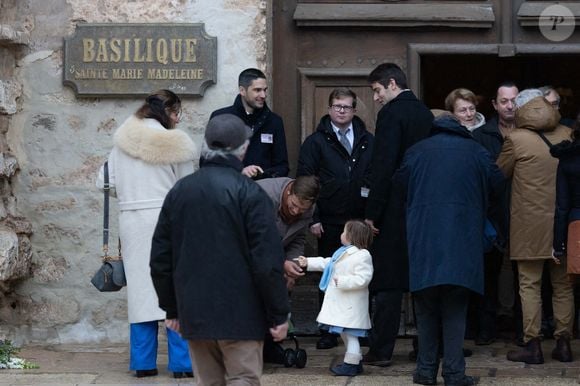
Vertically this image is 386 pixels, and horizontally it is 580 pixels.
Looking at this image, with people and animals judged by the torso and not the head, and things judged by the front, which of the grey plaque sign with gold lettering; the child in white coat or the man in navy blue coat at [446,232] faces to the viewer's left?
the child in white coat

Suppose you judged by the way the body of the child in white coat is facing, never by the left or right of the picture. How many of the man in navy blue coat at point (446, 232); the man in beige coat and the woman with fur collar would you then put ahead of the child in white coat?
1

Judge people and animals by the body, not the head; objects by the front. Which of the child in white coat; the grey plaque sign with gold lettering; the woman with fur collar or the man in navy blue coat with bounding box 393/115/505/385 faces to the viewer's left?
the child in white coat

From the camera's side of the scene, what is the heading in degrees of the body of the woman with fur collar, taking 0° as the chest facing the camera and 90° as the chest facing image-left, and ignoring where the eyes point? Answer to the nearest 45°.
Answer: approximately 225°

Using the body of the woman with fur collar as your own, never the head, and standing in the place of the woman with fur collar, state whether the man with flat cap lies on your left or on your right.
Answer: on your right

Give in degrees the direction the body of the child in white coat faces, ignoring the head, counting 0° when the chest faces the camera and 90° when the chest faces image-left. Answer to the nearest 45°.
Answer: approximately 90°

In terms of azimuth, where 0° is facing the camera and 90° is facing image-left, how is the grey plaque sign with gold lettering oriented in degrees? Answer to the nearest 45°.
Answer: approximately 0°

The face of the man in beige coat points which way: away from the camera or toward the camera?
away from the camera

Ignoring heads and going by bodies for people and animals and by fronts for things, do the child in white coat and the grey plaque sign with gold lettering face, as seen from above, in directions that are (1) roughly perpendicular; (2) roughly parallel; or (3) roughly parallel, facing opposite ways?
roughly perpendicular

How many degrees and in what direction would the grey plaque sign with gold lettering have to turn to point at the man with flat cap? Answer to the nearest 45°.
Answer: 0° — it already faces them

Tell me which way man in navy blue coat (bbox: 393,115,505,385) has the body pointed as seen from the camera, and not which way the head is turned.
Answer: away from the camera

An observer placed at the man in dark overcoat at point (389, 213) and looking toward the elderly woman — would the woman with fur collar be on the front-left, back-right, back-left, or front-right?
back-left

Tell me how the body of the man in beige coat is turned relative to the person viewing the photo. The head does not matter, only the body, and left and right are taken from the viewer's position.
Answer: facing away from the viewer and to the left of the viewer
